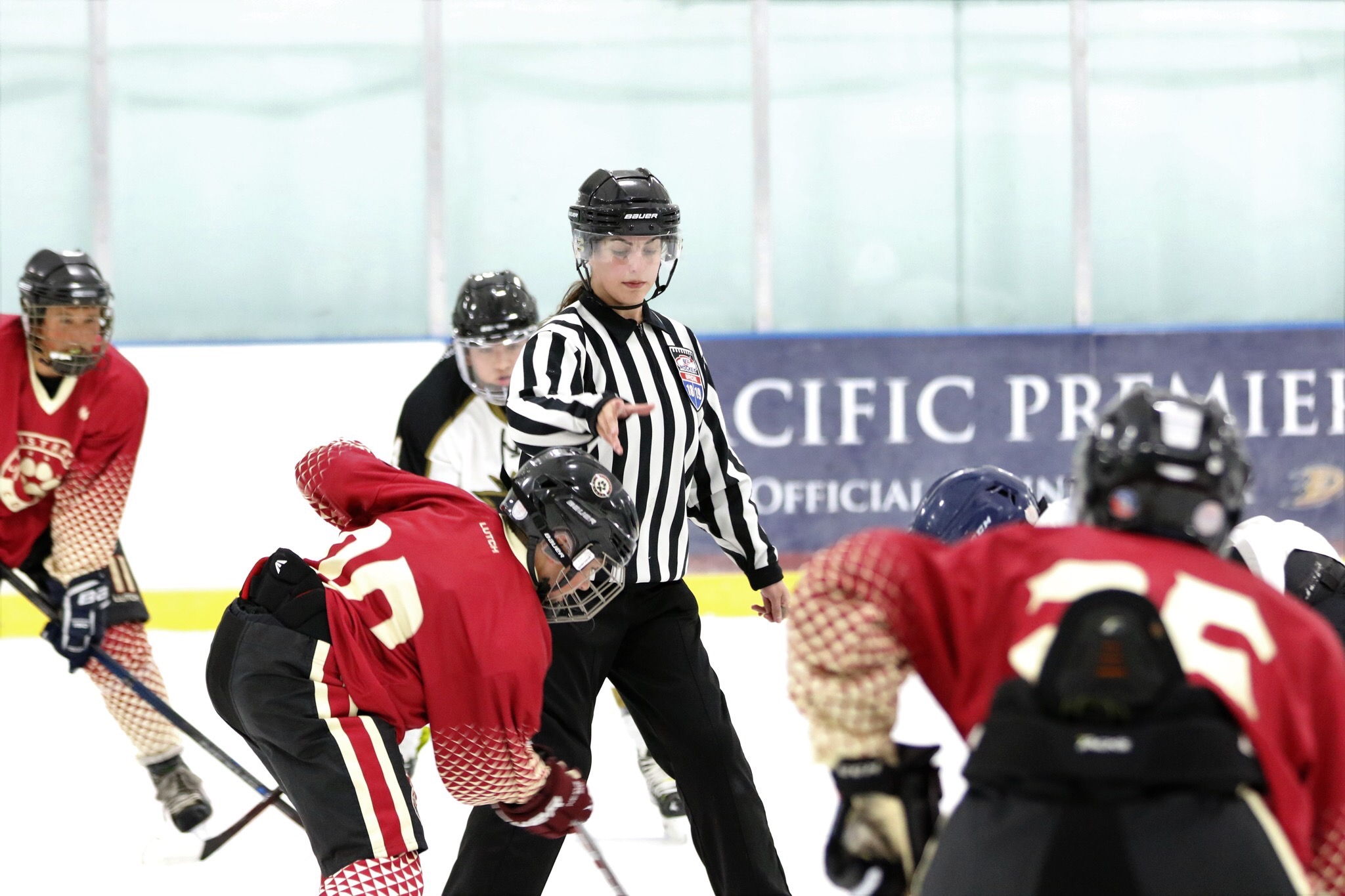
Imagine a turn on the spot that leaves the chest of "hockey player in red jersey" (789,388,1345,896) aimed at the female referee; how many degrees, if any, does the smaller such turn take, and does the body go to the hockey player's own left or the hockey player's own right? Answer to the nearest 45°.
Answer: approximately 45° to the hockey player's own left

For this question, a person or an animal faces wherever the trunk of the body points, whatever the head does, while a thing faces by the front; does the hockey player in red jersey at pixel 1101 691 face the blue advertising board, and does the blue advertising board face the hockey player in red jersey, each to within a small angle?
yes

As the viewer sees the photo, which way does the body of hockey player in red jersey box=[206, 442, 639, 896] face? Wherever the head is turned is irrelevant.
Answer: to the viewer's right

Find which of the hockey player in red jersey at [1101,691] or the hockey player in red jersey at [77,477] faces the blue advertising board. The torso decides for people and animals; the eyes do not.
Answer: the hockey player in red jersey at [1101,691]

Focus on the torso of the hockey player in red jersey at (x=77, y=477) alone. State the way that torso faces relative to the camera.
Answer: toward the camera

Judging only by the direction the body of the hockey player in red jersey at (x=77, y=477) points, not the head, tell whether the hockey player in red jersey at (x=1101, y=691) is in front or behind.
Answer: in front

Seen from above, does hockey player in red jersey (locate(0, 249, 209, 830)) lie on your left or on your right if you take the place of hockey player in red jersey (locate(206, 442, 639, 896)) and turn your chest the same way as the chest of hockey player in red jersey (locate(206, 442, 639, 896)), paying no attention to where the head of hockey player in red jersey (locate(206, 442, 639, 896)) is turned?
on your left

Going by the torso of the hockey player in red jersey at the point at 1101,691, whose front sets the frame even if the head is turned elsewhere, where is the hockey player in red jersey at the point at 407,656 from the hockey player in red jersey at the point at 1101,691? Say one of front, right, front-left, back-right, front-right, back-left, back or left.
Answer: front-left

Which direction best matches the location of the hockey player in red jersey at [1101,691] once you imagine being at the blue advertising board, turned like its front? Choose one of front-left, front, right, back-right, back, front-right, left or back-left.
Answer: front

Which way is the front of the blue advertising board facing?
toward the camera

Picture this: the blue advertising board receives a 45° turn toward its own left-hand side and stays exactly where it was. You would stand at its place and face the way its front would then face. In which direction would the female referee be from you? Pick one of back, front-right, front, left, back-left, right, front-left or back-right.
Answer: front-right

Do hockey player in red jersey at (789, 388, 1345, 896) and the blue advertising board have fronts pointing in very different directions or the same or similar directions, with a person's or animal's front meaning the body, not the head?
very different directions

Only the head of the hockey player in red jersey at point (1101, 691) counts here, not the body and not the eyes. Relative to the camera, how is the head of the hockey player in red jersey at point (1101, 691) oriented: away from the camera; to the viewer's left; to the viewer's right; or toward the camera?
away from the camera

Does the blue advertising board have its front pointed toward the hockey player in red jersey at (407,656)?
yes

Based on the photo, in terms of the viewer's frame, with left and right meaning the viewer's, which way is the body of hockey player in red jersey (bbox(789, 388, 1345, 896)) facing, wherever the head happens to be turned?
facing away from the viewer

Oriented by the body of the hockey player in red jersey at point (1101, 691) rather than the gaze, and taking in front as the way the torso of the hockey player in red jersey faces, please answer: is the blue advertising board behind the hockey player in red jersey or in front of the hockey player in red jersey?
in front

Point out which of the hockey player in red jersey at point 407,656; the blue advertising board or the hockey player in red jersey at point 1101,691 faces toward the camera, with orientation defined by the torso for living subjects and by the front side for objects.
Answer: the blue advertising board

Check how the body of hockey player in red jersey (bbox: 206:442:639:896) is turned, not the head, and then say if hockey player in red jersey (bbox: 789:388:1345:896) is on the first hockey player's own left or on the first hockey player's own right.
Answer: on the first hockey player's own right
